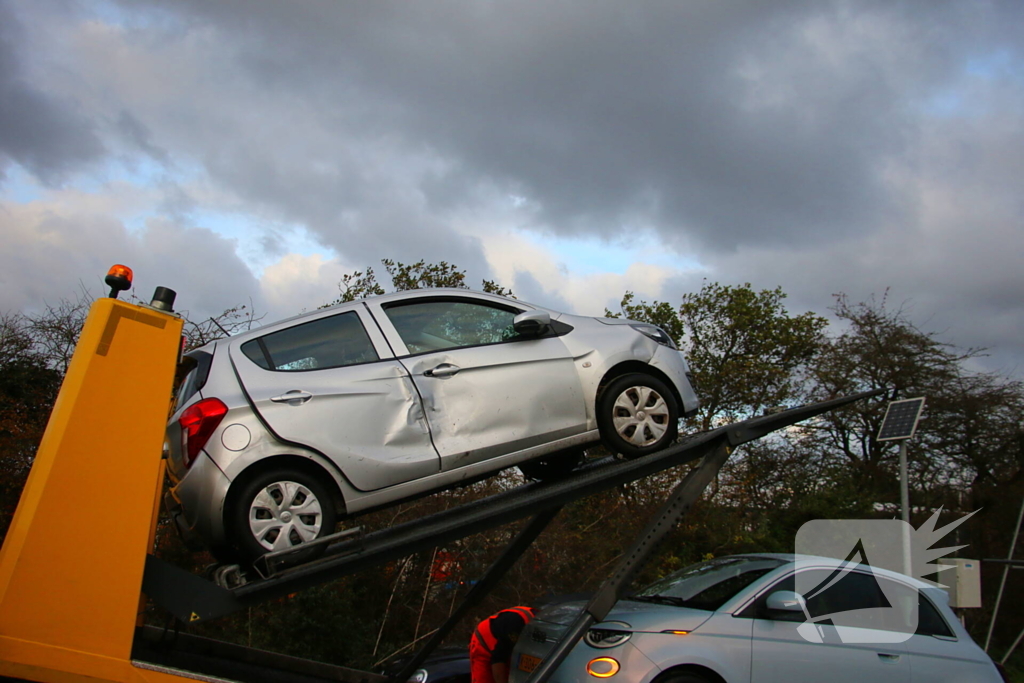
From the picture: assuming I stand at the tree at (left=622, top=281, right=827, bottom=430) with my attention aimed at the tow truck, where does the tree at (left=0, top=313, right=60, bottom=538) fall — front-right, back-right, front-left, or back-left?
front-right

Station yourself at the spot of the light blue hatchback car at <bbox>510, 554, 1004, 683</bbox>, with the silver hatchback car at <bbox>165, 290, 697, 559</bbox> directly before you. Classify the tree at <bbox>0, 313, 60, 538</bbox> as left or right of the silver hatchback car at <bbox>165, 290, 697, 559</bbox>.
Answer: right

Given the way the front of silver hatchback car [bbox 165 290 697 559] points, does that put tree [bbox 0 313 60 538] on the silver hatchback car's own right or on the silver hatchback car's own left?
on the silver hatchback car's own left

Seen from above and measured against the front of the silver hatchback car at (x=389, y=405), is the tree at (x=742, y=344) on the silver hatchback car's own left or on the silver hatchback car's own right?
on the silver hatchback car's own left

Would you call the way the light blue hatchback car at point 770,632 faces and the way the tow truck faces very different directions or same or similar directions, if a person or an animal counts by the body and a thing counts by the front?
same or similar directions

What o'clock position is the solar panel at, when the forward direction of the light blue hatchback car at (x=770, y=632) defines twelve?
The solar panel is roughly at 5 o'clock from the light blue hatchback car.

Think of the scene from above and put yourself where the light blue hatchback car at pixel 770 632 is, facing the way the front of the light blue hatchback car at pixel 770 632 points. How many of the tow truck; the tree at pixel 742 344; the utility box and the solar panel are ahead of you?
1

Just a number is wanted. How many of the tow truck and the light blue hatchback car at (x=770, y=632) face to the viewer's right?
0

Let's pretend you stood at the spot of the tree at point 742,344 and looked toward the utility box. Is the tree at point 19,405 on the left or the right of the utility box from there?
right

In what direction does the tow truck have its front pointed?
to the viewer's left

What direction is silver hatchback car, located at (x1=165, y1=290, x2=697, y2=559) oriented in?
to the viewer's right

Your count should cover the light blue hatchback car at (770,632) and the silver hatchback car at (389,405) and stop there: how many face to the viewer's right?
1

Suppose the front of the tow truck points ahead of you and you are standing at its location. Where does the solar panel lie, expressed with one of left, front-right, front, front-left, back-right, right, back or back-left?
back-right

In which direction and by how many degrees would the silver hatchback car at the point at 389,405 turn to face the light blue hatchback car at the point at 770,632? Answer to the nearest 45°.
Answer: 0° — it already faces it

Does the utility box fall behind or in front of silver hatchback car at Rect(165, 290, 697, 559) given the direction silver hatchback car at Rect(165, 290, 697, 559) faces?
in front

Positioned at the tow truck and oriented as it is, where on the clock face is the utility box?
The utility box is roughly at 5 o'clock from the tow truck.

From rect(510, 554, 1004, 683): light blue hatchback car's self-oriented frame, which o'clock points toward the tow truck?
The tow truck is roughly at 12 o'clock from the light blue hatchback car.

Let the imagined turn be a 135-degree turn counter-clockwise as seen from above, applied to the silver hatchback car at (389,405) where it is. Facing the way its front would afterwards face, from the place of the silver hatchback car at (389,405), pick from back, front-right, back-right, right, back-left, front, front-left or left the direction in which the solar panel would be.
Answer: right

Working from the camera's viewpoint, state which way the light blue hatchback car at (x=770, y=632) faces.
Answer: facing the viewer and to the left of the viewer
